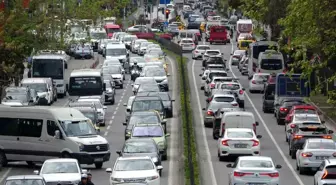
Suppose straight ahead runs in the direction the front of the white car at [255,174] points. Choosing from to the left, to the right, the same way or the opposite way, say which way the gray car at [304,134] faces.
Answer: the same way

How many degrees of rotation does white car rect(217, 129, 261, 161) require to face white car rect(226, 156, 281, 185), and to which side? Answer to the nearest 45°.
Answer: approximately 180°

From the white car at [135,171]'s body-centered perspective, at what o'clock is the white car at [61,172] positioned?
the white car at [61,172] is roughly at 3 o'clock from the white car at [135,171].

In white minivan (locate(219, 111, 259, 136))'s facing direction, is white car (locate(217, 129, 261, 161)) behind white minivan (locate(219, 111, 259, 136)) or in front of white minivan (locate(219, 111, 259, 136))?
behind

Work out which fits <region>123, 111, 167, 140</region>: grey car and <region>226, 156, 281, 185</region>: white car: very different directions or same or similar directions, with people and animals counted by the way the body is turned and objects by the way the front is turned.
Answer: very different directions

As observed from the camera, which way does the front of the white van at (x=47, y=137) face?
facing the viewer and to the right of the viewer

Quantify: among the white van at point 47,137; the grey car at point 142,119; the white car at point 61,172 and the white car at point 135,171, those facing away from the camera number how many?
0

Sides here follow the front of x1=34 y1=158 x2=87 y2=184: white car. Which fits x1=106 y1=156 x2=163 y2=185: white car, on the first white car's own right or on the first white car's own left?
on the first white car's own left

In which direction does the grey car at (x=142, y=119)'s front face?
toward the camera

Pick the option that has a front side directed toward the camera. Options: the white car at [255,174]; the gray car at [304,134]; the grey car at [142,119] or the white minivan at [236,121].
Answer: the grey car at [142,119]

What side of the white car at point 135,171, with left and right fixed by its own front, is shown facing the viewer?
front

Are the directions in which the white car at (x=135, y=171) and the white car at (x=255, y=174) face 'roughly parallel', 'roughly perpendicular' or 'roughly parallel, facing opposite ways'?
roughly parallel, facing opposite ways

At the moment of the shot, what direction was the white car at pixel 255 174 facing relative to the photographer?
facing away from the viewer

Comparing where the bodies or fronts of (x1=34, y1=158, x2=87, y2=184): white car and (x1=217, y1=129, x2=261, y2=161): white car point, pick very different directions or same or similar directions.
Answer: very different directions

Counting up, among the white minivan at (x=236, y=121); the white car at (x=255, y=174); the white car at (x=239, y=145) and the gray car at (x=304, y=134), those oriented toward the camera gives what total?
0

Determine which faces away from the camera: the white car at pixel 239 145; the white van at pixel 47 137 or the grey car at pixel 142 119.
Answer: the white car
